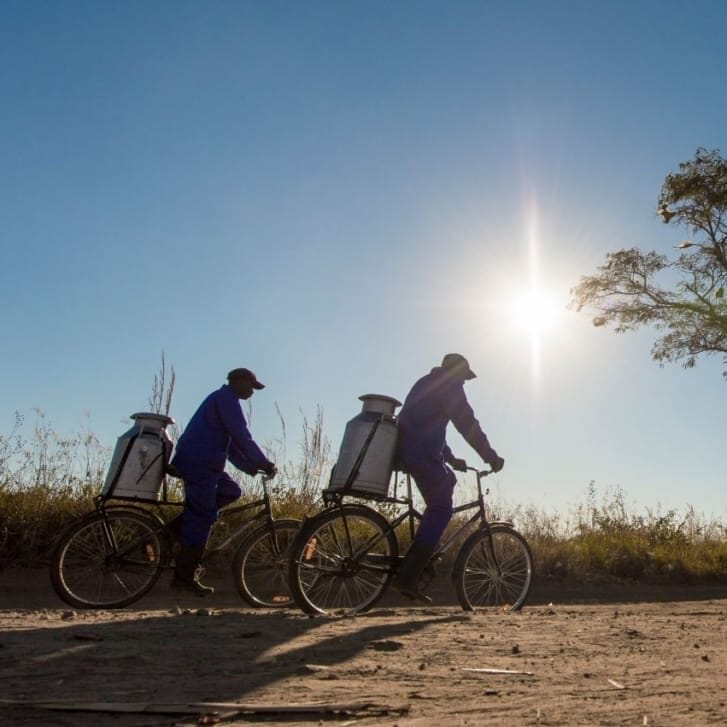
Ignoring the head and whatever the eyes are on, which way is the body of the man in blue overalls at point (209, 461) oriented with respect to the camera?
to the viewer's right

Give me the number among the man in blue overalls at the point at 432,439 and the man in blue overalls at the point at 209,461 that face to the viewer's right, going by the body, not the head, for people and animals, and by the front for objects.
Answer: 2

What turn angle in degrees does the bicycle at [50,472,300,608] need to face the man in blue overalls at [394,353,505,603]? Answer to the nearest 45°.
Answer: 0° — it already faces them

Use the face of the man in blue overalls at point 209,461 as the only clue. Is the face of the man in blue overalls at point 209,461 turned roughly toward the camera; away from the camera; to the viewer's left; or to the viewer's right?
to the viewer's right

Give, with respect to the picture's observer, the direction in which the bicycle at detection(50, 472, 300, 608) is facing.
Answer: facing to the right of the viewer

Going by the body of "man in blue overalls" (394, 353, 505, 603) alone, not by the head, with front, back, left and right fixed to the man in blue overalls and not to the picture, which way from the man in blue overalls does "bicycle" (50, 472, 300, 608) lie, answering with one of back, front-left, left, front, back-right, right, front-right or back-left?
back

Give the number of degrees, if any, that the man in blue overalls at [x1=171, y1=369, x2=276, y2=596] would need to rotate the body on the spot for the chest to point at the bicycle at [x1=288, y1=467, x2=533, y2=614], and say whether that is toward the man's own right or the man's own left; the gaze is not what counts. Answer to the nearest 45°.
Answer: approximately 45° to the man's own right

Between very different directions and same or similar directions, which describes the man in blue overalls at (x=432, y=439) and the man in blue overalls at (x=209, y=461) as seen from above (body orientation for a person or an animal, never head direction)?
same or similar directions

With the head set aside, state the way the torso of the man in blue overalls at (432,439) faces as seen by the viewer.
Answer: to the viewer's right

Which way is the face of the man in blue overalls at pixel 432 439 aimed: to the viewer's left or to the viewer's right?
to the viewer's right

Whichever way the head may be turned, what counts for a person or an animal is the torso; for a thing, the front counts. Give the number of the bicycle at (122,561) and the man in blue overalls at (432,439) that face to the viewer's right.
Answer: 2
